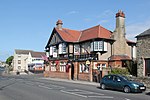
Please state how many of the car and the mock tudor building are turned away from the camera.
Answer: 0

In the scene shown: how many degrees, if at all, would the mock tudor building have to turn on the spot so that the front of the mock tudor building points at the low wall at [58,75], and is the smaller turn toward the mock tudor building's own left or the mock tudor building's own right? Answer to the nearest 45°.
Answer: approximately 90° to the mock tudor building's own right

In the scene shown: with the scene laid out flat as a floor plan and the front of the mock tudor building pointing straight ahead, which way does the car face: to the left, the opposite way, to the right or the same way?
to the left

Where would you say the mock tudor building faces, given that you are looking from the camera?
facing the viewer and to the left of the viewer

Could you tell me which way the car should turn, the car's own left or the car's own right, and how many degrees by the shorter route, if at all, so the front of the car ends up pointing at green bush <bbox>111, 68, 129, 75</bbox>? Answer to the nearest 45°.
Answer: approximately 135° to the car's own left

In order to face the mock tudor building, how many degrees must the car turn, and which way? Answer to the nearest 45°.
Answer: approximately 135° to its left

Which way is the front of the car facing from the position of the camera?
facing the viewer and to the right of the viewer

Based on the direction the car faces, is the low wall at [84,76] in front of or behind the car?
behind

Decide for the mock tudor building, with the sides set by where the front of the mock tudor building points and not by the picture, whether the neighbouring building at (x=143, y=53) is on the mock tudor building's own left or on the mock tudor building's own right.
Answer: on the mock tudor building's own left
